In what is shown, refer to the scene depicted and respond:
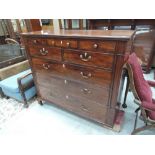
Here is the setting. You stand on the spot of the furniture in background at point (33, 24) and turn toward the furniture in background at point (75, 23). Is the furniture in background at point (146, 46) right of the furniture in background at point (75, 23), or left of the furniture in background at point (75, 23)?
right

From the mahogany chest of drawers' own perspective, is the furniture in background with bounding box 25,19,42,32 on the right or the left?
on its right

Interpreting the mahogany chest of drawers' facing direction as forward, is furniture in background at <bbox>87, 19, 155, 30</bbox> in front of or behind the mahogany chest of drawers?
behind

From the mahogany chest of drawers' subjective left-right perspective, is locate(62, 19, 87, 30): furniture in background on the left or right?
on its right

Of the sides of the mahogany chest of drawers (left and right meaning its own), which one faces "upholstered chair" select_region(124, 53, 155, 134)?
left

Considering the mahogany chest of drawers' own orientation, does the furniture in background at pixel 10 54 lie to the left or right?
on its right

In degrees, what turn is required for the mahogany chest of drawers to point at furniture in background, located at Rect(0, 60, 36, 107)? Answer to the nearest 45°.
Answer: approximately 90° to its right

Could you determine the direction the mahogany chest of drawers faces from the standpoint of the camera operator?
facing the viewer and to the left of the viewer

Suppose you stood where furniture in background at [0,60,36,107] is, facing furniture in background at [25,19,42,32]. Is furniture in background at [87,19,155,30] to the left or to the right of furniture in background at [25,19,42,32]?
right
